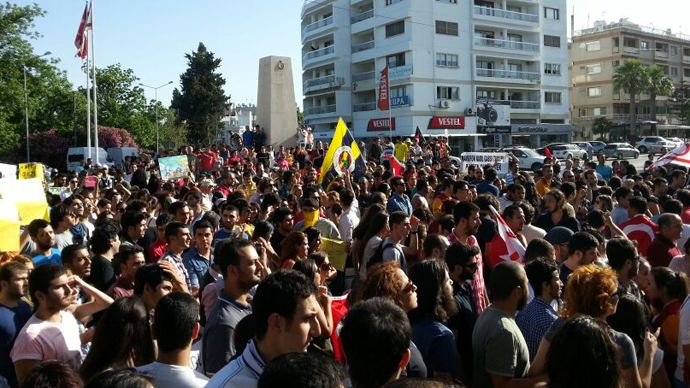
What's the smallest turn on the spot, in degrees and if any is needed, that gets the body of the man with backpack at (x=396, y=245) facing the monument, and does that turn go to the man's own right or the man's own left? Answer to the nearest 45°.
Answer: approximately 90° to the man's own left

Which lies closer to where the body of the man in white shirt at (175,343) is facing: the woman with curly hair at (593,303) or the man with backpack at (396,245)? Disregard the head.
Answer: the man with backpack

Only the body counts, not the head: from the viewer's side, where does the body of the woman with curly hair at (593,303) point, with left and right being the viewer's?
facing away from the viewer and to the right of the viewer

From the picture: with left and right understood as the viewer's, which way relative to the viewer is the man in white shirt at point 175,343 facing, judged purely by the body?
facing away from the viewer

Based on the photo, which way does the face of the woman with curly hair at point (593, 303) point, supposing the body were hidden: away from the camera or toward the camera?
away from the camera

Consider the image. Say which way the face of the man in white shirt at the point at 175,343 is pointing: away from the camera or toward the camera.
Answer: away from the camera

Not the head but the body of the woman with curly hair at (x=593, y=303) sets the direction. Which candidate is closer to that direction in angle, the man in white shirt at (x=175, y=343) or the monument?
the monument
